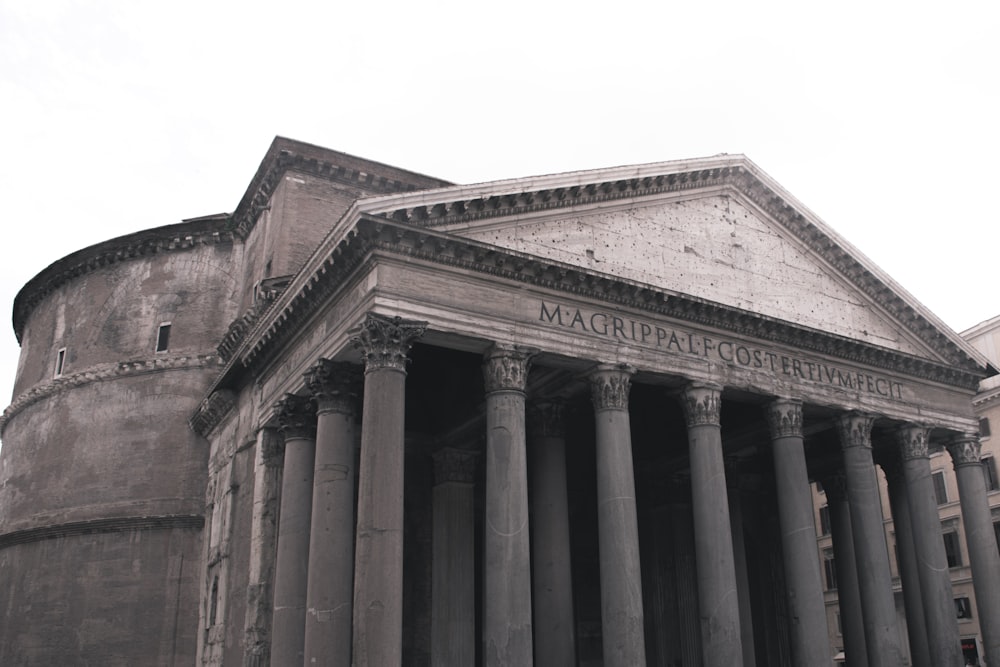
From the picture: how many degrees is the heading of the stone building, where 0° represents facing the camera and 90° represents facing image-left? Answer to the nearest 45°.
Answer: approximately 315°

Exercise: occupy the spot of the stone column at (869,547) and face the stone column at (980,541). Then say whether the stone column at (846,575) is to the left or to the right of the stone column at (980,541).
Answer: left

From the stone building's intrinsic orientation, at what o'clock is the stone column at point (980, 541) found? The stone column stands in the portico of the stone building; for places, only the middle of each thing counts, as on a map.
The stone column is roughly at 10 o'clock from the stone building.
